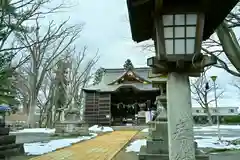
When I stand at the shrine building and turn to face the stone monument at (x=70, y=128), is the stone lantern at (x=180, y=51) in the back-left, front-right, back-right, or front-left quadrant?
front-left

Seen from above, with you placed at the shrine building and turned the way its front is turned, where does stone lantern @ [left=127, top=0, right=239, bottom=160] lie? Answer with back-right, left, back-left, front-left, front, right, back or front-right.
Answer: front

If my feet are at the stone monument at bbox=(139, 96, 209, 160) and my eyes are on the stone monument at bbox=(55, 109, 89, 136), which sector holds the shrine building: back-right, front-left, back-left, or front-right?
front-right

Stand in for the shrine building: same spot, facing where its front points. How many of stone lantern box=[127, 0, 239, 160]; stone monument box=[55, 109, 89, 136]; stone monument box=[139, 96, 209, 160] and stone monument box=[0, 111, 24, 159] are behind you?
0

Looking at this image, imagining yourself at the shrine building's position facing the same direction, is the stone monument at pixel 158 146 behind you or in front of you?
in front

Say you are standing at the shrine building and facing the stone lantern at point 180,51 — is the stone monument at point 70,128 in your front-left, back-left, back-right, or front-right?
front-right

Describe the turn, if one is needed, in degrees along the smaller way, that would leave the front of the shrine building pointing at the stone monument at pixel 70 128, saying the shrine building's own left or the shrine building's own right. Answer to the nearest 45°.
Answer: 0° — it already faces it

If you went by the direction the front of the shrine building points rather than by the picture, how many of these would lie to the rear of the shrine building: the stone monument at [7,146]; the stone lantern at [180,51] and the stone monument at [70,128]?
0

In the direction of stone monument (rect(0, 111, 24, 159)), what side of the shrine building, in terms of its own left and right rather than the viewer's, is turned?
front

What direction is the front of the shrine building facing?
toward the camera

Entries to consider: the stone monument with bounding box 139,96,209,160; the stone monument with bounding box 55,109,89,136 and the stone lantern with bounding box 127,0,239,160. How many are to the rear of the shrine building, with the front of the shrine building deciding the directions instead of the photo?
0
